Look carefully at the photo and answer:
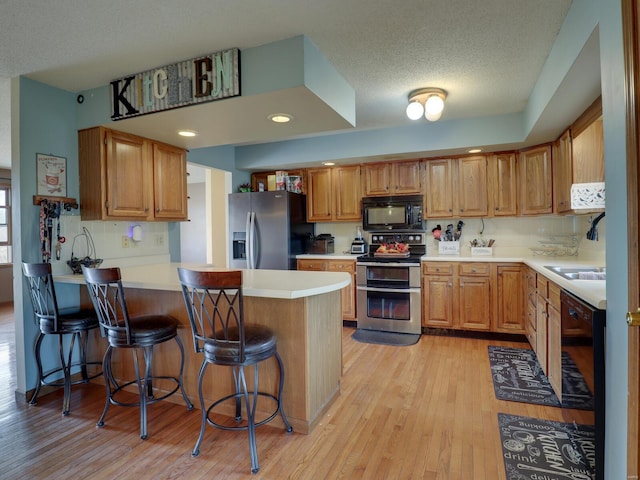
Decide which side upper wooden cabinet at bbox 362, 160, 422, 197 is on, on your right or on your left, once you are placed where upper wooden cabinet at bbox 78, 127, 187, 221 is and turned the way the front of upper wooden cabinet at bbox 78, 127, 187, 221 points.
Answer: on your left

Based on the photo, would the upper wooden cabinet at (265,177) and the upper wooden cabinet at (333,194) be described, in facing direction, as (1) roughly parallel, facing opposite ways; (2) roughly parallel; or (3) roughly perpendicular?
roughly parallel

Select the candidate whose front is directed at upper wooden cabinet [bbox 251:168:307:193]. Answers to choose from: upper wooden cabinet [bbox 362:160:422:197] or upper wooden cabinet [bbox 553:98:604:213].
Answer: upper wooden cabinet [bbox 553:98:604:213]

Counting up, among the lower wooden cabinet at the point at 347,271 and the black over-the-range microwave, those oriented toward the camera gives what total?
2

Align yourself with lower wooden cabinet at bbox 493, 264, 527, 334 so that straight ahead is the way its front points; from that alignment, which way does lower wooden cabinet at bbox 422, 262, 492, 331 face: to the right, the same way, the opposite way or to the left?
the same way

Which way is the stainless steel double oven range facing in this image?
toward the camera

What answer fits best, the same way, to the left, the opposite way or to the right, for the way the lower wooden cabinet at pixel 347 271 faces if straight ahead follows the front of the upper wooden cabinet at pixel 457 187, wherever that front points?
the same way

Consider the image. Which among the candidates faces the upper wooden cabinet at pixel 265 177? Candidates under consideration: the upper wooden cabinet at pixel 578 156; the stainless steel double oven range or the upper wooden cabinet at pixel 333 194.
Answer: the upper wooden cabinet at pixel 578 156

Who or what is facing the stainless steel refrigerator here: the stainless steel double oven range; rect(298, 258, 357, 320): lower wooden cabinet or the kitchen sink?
the kitchen sink

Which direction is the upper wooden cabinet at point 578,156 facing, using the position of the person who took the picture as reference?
facing to the left of the viewer

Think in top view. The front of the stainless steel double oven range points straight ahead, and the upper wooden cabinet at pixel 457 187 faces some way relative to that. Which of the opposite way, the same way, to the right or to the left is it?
the same way

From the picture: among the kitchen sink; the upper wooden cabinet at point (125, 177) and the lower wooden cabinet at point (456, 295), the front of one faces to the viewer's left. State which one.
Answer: the kitchen sink

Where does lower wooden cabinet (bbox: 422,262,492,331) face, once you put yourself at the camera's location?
facing the viewer

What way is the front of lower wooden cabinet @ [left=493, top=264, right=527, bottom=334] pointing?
toward the camera

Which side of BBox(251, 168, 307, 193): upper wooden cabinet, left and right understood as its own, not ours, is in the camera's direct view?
front

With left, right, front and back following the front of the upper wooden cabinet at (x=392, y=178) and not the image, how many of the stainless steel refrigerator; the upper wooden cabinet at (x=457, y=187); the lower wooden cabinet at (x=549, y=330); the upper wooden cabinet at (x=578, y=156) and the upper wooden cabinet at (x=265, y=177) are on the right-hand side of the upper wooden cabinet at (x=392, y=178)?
2

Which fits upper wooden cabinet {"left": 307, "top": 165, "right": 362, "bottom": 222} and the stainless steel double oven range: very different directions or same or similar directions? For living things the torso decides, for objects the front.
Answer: same or similar directions

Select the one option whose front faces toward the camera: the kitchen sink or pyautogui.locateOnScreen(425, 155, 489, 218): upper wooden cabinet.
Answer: the upper wooden cabinet
